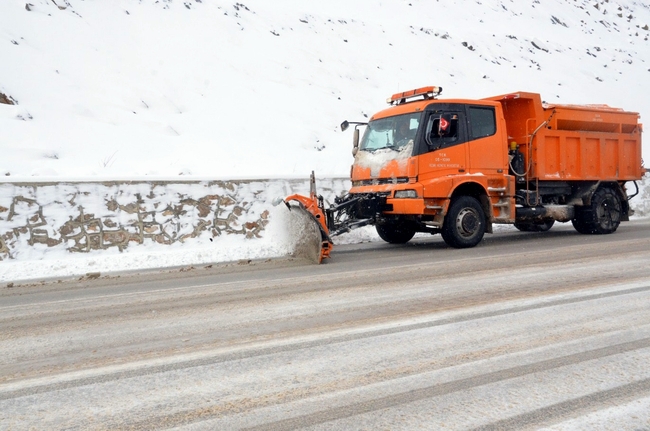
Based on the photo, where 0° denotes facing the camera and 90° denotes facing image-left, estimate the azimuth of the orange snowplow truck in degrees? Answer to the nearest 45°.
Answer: approximately 45°
